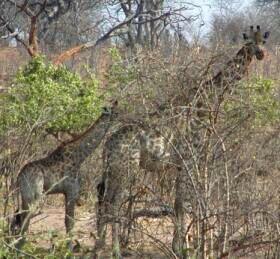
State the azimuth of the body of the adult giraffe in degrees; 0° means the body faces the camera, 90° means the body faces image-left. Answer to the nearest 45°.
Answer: approximately 270°

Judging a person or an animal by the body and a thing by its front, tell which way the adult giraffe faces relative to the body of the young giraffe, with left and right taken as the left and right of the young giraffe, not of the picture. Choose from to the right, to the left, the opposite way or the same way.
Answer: the same way

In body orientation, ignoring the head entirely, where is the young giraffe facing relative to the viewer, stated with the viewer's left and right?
facing to the right of the viewer

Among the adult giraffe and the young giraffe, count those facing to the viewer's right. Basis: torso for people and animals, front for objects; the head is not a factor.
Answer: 2

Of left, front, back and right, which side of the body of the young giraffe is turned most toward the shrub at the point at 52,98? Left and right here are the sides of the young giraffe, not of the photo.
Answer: left

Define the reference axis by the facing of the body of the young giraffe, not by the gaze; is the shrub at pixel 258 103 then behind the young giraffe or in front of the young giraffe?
in front

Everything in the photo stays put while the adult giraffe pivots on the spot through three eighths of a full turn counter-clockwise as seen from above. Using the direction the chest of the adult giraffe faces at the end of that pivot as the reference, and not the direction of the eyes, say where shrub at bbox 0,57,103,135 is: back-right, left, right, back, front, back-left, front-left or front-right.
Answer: front
